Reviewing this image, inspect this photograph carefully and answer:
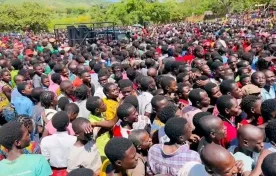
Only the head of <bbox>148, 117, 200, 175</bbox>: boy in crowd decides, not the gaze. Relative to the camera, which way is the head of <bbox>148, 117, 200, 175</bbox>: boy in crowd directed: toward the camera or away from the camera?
away from the camera

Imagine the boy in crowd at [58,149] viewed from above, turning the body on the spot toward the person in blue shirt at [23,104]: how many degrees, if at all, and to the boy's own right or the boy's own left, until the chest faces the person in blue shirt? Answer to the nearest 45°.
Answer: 0° — they already face them

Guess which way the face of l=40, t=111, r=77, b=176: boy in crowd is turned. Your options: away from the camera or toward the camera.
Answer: away from the camera

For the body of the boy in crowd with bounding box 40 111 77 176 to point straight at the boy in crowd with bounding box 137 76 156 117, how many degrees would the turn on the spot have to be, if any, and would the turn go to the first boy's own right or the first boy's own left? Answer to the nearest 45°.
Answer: approximately 45° to the first boy's own right

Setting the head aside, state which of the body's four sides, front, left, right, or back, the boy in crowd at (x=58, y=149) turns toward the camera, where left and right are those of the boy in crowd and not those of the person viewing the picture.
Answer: back

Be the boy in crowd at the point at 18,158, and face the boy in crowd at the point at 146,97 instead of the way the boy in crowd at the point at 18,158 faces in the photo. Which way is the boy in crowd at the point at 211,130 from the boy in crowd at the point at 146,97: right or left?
right
